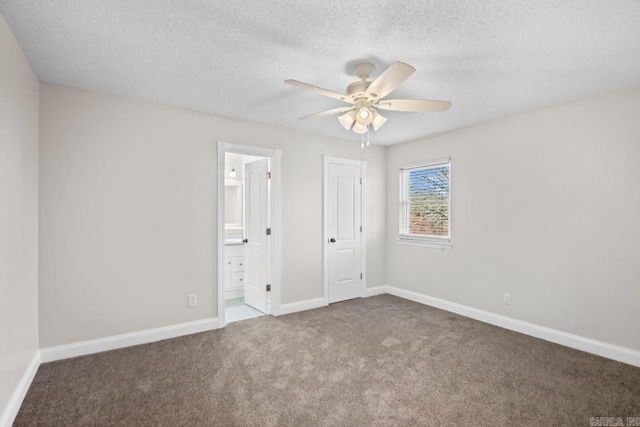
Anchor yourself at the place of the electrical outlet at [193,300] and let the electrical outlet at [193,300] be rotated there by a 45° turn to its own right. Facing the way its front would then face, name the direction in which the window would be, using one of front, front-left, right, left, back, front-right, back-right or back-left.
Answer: back-left

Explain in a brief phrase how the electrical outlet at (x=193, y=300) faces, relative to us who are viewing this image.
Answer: facing the viewer

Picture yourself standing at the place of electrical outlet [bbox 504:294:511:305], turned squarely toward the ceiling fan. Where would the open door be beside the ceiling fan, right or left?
right

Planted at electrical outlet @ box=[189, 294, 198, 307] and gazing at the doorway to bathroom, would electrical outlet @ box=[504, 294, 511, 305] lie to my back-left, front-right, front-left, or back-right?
front-right

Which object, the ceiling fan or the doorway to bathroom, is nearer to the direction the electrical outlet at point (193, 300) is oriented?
the ceiling fan

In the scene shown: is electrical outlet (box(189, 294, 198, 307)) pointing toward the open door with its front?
no

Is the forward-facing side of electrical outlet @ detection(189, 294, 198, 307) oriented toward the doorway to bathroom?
no

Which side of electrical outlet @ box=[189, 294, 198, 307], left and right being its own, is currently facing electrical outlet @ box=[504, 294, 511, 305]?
left

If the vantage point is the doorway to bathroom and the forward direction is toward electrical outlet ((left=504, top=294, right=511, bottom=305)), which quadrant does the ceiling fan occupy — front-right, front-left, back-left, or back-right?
front-right

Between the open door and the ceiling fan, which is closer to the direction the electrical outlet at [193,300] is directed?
the ceiling fan

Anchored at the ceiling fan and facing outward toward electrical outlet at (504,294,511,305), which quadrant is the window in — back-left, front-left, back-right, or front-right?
front-left

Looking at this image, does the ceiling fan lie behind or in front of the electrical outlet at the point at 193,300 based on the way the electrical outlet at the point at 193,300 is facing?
in front
